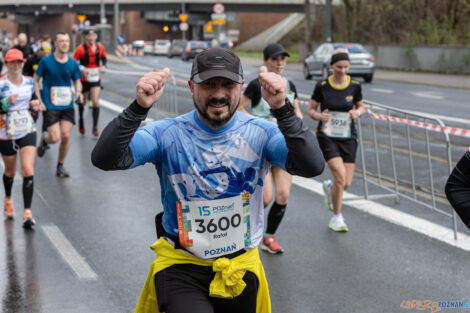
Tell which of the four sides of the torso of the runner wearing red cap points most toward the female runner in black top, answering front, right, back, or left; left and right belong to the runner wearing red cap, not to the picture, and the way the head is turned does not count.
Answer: left

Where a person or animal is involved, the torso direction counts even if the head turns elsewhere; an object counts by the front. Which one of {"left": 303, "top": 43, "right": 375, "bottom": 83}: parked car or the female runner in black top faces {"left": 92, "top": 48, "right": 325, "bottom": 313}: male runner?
the female runner in black top

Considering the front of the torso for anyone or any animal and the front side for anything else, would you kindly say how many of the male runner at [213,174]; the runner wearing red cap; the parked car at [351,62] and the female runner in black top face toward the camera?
3

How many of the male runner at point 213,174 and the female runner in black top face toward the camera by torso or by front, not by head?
2

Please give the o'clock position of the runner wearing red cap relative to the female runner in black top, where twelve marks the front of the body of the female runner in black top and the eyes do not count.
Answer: The runner wearing red cap is roughly at 3 o'clock from the female runner in black top.
